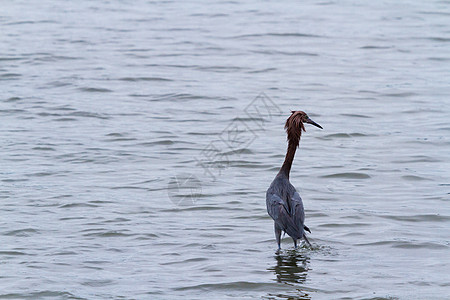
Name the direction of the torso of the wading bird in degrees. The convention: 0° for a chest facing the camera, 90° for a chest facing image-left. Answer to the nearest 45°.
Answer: approximately 180°
